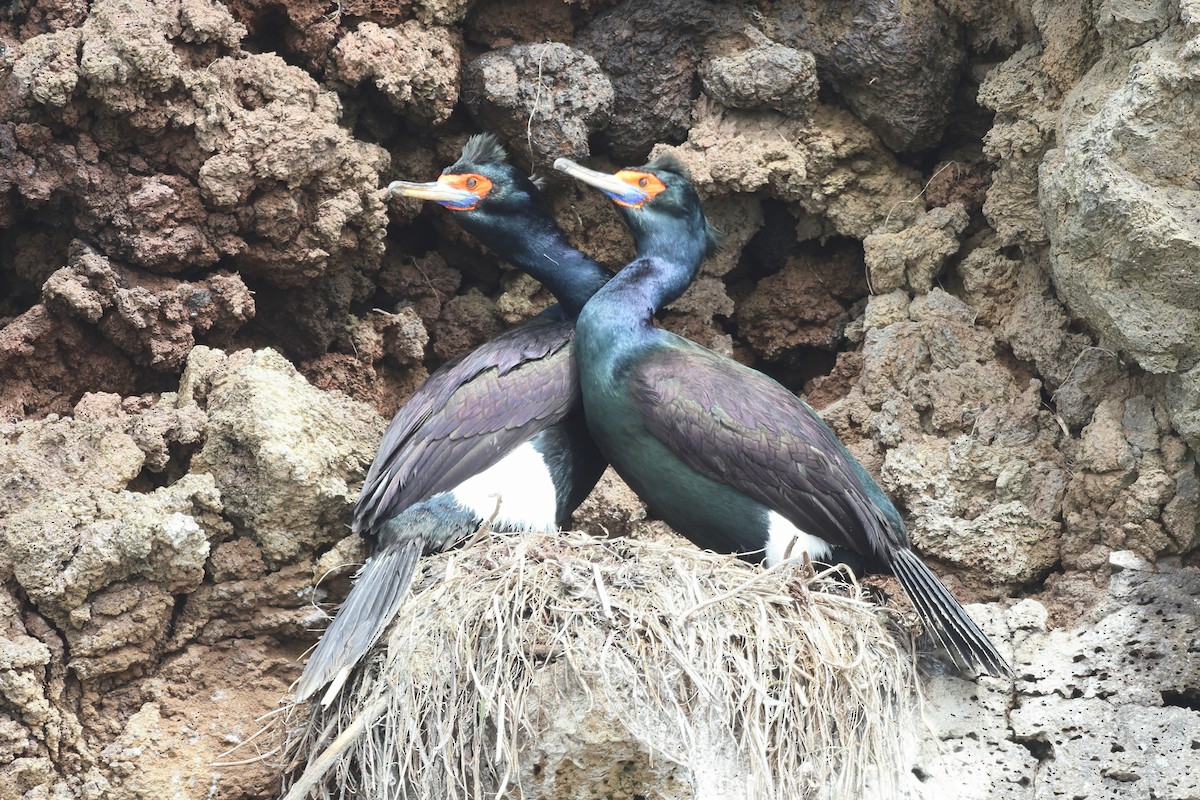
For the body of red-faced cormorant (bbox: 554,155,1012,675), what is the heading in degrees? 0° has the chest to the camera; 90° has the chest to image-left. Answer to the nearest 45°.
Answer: approximately 90°

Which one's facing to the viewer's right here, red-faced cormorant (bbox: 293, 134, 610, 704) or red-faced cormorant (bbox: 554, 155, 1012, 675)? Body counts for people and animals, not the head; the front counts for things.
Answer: red-faced cormorant (bbox: 293, 134, 610, 704)

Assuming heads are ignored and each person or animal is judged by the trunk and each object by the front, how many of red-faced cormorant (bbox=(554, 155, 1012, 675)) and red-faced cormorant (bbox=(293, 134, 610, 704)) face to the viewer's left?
1

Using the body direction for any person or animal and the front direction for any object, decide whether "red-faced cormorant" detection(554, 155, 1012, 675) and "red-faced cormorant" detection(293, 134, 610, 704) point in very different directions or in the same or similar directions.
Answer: very different directions

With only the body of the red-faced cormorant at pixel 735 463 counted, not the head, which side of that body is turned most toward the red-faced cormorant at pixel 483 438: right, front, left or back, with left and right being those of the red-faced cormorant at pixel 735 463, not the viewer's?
front
